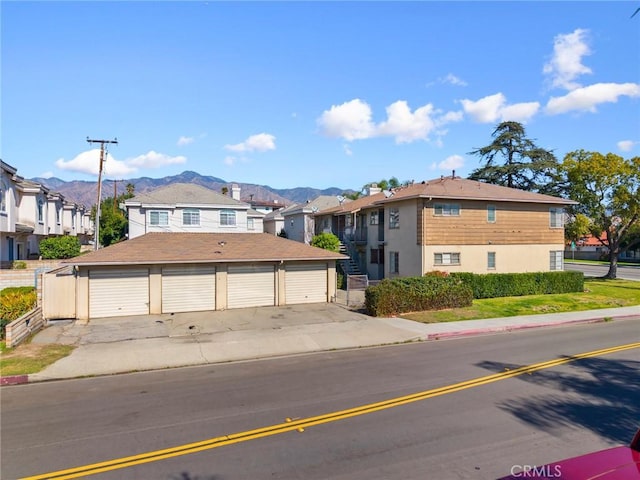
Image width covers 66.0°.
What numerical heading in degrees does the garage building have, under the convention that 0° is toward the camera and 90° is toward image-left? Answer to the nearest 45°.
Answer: approximately 0°

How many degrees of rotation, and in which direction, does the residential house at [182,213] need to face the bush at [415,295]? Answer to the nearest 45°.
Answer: approximately 45° to its left

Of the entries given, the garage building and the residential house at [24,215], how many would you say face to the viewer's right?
1

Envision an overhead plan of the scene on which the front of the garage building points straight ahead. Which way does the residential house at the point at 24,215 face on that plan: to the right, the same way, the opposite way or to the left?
to the left

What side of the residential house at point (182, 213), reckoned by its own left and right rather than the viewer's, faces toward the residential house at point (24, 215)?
right

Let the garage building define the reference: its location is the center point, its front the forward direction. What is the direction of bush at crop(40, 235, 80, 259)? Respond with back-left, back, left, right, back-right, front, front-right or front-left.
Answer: back-right

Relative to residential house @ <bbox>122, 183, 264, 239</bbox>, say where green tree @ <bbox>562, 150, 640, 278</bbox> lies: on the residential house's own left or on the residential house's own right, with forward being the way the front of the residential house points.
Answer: on the residential house's own left

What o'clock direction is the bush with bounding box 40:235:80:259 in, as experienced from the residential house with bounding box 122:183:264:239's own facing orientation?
The bush is roughly at 2 o'clock from the residential house.

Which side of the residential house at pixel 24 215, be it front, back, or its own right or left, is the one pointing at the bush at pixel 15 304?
right

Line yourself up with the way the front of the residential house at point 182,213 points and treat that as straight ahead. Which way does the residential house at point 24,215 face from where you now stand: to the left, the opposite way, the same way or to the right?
to the left

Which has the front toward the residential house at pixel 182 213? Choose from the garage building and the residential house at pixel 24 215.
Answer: the residential house at pixel 24 215

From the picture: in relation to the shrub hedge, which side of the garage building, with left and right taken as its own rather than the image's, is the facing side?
left

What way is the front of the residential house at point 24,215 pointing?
to the viewer's right
